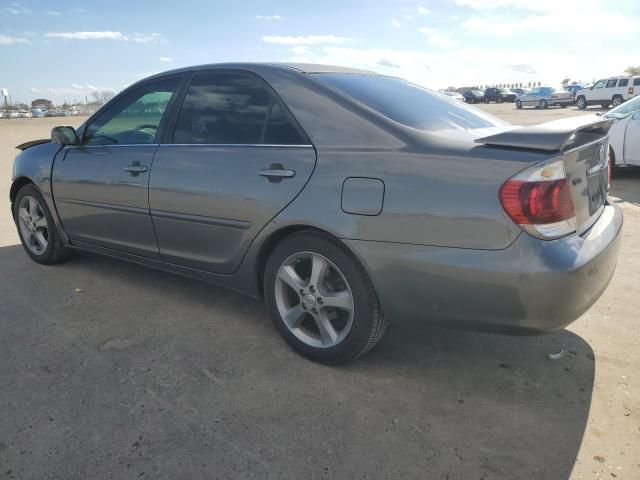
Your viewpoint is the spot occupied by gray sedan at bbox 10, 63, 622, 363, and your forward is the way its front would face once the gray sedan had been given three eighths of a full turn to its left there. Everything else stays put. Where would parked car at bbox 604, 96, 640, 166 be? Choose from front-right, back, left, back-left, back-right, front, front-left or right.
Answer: back-left

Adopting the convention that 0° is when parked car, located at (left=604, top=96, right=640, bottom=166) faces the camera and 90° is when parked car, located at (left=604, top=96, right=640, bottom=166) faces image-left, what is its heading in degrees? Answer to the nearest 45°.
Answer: approximately 90°

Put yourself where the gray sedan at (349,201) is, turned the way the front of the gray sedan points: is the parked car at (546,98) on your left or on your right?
on your right

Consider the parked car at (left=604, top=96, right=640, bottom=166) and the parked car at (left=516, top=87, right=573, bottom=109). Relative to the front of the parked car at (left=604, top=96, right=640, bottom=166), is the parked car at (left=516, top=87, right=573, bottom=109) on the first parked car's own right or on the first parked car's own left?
on the first parked car's own right

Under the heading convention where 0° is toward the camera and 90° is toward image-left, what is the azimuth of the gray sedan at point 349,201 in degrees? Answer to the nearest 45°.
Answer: approximately 135°

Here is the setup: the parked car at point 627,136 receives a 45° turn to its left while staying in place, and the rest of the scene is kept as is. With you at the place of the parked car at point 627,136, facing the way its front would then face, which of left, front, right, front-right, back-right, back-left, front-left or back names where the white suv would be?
back-right

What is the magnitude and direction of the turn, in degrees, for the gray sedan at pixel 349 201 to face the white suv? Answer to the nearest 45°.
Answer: approximately 90° to its right
